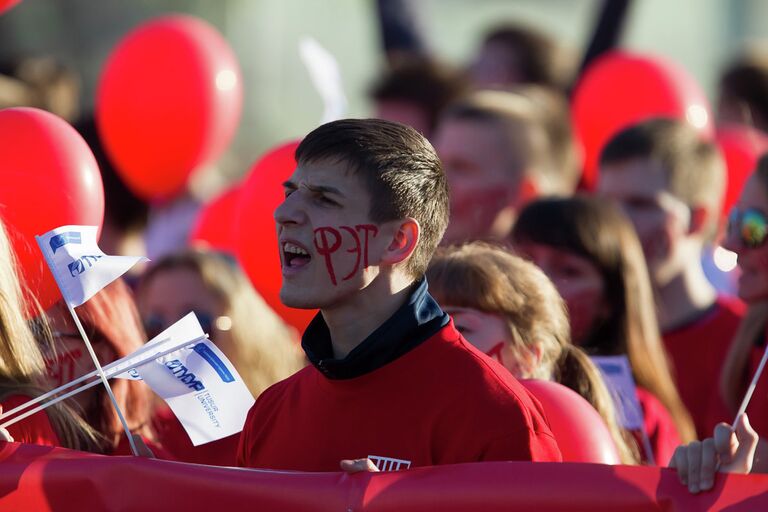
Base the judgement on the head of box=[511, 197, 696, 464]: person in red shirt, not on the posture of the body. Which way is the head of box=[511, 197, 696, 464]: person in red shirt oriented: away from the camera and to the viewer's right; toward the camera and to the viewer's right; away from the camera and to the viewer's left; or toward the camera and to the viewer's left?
toward the camera and to the viewer's left

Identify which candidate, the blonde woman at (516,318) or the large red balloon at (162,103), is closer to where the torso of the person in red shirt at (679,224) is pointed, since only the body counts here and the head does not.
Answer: the blonde woman

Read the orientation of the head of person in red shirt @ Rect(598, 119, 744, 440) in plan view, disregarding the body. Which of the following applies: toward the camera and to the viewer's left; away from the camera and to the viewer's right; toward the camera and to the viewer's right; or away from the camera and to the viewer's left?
toward the camera and to the viewer's left

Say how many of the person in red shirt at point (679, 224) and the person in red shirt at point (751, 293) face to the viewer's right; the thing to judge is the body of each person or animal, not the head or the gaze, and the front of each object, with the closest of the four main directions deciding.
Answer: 0

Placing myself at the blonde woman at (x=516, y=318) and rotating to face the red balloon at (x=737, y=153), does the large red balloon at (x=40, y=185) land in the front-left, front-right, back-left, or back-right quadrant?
back-left

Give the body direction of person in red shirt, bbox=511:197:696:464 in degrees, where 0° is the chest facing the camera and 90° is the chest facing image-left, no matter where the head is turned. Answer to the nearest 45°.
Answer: approximately 45°

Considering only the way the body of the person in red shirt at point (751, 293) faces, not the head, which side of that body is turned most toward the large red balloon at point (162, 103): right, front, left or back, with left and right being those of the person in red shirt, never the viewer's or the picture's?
right

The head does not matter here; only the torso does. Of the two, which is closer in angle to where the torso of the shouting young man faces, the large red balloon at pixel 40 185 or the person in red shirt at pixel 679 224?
the large red balloon

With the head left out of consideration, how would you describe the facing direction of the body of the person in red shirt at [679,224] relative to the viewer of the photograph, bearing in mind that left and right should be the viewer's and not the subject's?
facing the viewer and to the left of the viewer

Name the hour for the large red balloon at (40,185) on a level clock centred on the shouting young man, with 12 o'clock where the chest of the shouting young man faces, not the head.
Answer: The large red balloon is roughly at 3 o'clock from the shouting young man.

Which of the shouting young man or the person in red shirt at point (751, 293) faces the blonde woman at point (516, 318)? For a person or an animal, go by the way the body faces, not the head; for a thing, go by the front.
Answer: the person in red shirt

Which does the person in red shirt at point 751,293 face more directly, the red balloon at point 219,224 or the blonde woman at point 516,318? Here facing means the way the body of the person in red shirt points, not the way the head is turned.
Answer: the blonde woman

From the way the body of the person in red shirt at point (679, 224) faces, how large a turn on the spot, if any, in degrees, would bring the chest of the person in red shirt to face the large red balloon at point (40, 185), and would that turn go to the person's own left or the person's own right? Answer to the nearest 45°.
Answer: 0° — they already face it

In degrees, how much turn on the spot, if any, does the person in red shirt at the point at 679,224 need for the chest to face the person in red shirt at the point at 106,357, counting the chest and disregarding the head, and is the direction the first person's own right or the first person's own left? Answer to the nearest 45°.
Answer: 0° — they already face them
